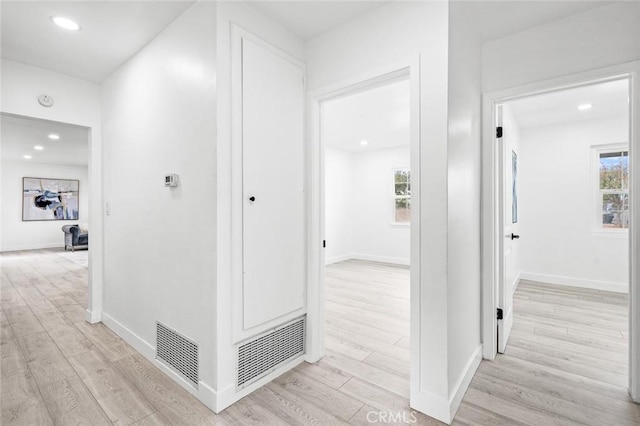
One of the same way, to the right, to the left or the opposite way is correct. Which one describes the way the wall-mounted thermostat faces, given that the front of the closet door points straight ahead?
to the right

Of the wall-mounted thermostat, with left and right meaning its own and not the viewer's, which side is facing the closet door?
left

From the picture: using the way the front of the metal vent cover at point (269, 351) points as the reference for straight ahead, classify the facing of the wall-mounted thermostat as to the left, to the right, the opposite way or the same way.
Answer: to the right

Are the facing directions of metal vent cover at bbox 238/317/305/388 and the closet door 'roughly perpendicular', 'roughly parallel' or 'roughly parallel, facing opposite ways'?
roughly parallel

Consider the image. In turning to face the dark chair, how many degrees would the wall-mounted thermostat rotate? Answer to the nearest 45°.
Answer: approximately 135° to its right

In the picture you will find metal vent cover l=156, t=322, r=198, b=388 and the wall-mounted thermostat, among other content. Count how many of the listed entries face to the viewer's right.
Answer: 0

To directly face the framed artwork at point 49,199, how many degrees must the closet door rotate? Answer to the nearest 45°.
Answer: approximately 180°

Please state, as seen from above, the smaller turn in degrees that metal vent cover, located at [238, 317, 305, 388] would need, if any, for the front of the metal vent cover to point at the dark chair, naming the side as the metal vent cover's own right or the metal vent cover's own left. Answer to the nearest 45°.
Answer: approximately 180°

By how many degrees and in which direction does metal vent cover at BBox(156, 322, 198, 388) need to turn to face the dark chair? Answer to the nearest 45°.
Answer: approximately 135° to its right

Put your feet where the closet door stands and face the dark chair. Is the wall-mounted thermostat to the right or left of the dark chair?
left

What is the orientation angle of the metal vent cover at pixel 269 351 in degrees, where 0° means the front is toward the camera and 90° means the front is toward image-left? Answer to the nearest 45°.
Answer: approximately 315°

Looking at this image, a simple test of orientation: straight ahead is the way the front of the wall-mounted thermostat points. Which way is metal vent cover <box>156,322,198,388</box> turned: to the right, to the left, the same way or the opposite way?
the same way
